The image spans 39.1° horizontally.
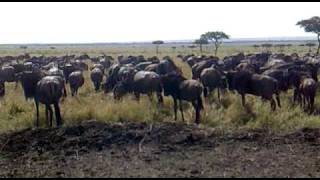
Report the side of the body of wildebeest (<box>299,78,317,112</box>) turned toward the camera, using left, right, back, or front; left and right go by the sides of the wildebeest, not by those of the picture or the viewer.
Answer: back

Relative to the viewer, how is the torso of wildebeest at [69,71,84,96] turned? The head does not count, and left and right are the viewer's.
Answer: facing away from the viewer

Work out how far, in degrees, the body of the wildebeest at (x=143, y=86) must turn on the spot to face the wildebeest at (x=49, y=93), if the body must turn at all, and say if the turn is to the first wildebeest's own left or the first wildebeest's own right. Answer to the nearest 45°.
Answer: approximately 45° to the first wildebeest's own left

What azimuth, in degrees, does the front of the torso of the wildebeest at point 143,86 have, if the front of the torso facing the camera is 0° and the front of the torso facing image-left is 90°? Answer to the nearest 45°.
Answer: approximately 90°

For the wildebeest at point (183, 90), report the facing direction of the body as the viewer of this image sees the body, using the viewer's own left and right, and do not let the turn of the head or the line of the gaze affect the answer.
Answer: facing away from the viewer and to the left of the viewer

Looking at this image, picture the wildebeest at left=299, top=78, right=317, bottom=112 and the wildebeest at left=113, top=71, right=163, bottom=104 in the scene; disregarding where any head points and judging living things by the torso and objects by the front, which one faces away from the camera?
the wildebeest at left=299, top=78, right=317, bottom=112

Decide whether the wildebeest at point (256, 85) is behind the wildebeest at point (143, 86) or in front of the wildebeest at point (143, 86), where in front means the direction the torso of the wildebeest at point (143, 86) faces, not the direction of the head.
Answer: behind

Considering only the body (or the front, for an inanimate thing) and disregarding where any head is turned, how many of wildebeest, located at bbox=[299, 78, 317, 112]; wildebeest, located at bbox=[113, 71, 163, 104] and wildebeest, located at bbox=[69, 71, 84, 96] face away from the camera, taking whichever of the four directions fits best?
2
